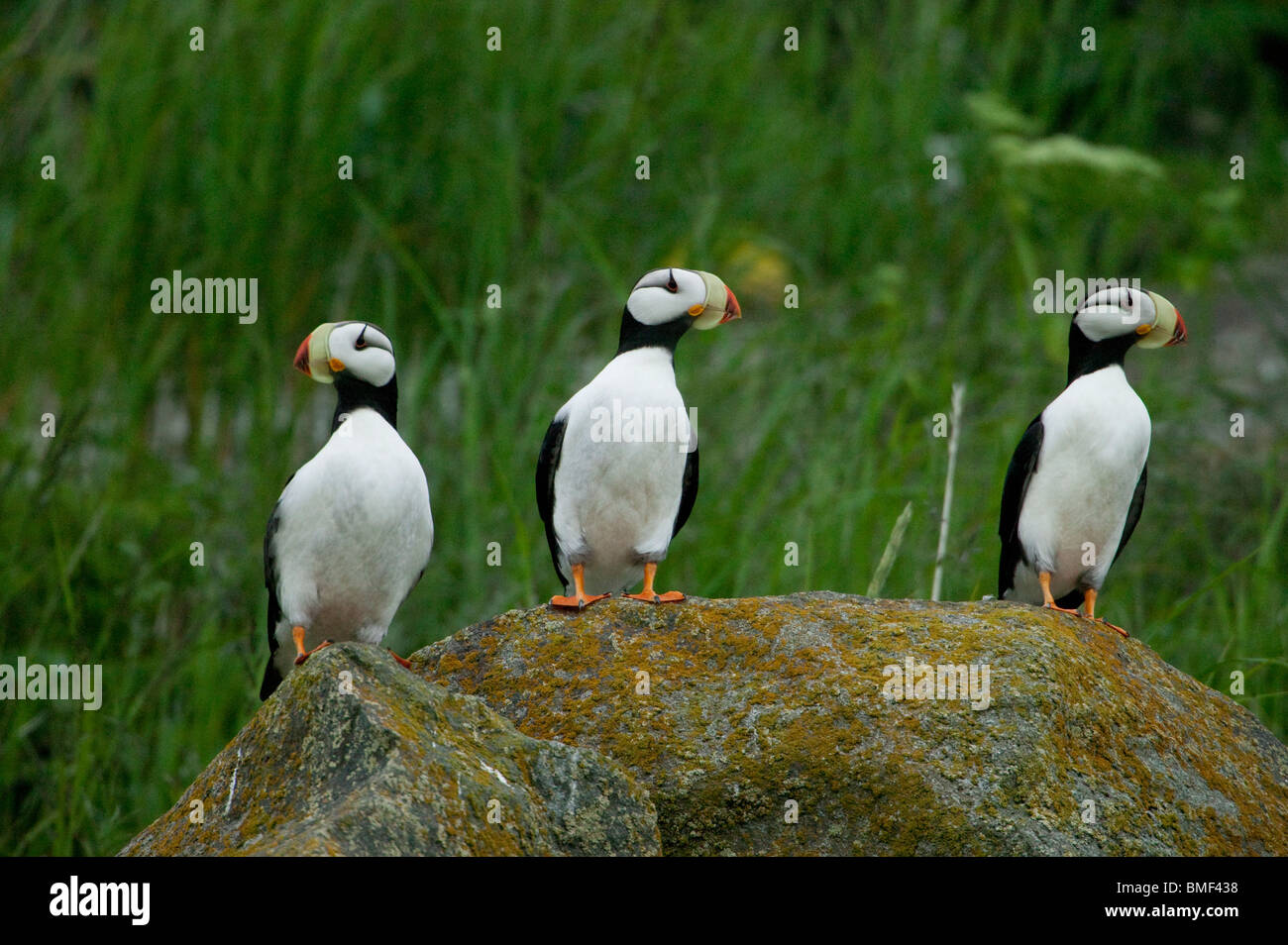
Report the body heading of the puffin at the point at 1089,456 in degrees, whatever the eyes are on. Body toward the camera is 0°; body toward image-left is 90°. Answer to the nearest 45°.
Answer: approximately 315°

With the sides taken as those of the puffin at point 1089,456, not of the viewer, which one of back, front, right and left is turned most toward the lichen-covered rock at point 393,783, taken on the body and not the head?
right

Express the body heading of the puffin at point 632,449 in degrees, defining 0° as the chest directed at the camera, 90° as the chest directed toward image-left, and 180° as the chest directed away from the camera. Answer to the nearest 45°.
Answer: approximately 0°

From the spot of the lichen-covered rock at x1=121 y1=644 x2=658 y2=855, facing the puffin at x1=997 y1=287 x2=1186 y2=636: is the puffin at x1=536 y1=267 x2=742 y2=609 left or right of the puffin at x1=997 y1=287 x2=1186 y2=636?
left

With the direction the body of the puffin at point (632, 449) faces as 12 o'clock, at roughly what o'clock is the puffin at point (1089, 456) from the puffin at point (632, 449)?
the puffin at point (1089, 456) is roughly at 9 o'clock from the puffin at point (632, 449).
